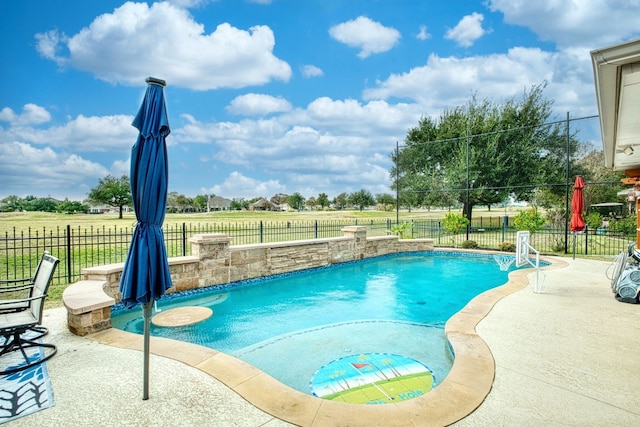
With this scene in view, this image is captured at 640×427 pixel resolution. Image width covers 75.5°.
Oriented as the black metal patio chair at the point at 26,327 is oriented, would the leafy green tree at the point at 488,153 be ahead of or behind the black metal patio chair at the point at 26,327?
behind

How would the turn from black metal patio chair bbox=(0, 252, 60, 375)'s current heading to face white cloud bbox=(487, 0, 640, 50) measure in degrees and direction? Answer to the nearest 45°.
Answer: approximately 180°

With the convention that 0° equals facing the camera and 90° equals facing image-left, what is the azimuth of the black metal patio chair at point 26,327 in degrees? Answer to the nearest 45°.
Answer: approximately 90°

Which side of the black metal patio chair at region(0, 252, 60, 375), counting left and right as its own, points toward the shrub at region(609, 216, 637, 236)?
back

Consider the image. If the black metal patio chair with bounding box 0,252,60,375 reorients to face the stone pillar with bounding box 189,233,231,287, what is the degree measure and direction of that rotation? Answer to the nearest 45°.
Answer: approximately 135° to its right

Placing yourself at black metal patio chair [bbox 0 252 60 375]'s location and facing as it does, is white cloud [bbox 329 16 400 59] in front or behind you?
behind

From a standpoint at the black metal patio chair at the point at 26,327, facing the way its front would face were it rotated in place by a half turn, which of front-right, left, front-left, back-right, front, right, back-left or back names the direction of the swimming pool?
front

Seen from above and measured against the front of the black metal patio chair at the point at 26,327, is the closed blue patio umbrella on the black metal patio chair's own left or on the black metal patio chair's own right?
on the black metal patio chair's own left
